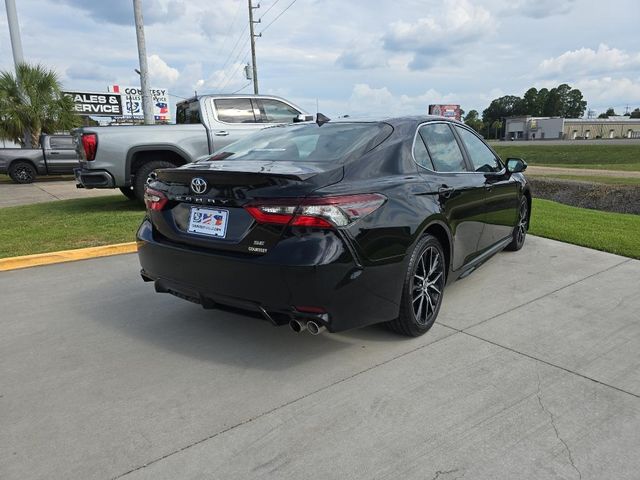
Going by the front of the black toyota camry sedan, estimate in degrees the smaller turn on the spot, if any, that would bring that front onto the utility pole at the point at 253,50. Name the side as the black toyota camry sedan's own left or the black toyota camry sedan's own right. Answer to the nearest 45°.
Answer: approximately 45° to the black toyota camry sedan's own left

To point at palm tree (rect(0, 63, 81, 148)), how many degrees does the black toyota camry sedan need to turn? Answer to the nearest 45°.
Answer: approximately 90° to its left

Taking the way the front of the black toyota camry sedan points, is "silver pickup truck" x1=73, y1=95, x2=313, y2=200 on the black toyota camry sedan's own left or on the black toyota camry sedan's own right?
on the black toyota camry sedan's own left

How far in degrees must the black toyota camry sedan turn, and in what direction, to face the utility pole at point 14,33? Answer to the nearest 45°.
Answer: approximately 90° to its left

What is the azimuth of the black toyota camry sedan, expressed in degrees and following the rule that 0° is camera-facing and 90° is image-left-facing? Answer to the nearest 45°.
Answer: approximately 225°

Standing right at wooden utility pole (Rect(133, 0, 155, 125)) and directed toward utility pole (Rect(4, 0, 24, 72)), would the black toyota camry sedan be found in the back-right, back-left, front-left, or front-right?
back-left
